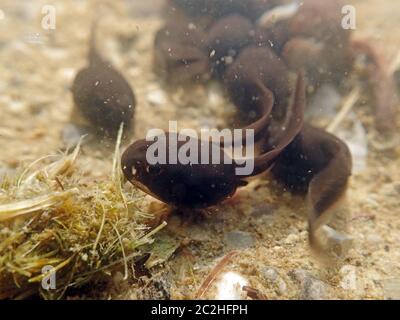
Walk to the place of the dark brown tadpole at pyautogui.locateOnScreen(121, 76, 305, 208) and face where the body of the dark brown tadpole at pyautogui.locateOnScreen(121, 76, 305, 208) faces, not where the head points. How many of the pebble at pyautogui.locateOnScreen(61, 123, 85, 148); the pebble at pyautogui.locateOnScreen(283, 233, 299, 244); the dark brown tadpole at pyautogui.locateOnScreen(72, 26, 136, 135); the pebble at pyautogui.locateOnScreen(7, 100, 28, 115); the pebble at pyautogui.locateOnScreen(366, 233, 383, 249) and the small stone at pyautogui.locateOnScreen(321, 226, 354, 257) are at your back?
3

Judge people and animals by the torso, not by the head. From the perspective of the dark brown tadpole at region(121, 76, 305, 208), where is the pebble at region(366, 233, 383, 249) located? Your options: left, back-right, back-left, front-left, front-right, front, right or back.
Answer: back

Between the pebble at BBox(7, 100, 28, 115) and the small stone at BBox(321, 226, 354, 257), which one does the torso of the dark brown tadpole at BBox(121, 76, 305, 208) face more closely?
the pebble

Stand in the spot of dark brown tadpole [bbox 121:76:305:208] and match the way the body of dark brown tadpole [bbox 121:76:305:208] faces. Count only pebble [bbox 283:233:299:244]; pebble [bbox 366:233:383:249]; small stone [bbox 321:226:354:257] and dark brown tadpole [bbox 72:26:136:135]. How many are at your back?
3

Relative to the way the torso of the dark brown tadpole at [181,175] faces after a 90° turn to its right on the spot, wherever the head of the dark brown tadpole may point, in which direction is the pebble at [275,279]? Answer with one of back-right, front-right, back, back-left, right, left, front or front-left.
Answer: back-right

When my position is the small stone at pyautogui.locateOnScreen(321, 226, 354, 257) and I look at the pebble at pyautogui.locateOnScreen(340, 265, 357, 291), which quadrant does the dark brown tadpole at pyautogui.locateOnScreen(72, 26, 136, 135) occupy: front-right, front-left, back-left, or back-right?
back-right

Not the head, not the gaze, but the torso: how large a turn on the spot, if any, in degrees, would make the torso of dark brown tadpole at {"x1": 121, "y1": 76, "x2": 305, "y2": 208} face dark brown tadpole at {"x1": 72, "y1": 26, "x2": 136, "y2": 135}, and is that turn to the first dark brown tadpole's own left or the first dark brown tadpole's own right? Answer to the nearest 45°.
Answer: approximately 45° to the first dark brown tadpole's own right

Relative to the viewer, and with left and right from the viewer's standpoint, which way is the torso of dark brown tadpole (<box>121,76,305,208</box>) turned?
facing to the left of the viewer

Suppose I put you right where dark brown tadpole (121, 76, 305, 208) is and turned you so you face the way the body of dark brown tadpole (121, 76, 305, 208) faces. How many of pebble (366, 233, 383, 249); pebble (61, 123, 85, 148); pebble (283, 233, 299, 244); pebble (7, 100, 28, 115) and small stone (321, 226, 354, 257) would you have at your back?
3

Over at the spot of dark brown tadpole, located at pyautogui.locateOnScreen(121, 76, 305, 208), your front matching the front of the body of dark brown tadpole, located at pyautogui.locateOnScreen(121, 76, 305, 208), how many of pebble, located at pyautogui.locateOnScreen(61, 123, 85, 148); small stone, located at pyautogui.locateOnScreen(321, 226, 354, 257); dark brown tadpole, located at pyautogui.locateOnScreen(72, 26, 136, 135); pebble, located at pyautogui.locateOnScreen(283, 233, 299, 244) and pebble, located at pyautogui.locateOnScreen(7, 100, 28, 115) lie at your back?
2

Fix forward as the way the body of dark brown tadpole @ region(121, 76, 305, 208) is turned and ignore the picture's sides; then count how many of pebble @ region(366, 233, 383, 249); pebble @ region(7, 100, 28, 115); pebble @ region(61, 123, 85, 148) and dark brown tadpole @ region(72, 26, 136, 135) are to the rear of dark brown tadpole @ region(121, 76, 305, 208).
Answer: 1

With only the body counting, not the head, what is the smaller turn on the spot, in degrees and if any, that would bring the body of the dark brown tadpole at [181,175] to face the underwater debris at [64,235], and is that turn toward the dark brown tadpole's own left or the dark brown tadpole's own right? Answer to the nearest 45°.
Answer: approximately 45° to the dark brown tadpole's own left

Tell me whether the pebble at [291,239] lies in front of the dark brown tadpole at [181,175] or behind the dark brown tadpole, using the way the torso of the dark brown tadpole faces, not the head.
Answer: behind
